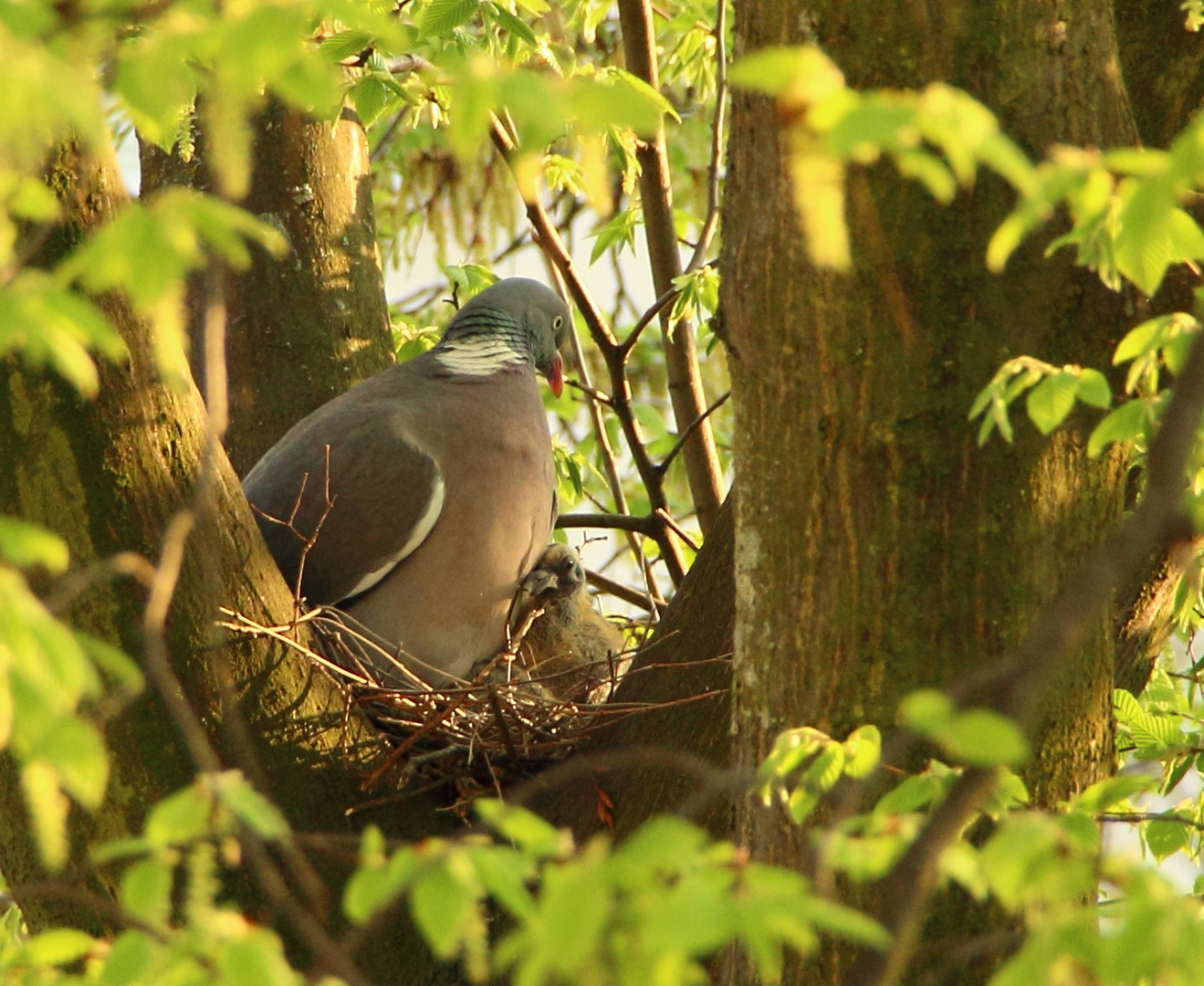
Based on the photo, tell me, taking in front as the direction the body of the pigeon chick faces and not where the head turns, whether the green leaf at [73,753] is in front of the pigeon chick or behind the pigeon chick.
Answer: in front

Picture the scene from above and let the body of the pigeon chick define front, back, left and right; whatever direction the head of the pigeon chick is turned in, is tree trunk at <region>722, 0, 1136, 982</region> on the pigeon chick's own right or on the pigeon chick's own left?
on the pigeon chick's own left

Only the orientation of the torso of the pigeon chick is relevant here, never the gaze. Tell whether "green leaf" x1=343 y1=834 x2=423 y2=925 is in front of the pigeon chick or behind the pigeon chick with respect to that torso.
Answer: in front

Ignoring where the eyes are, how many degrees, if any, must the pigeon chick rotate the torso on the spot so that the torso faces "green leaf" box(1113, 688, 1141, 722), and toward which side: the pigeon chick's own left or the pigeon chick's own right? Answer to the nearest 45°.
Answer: approximately 90° to the pigeon chick's own left

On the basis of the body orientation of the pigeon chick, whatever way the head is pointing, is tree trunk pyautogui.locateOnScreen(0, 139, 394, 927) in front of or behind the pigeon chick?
in front

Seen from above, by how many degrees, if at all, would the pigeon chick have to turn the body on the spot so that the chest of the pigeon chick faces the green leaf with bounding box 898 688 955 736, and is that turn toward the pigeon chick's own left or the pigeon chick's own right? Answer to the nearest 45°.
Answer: approximately 45° to the pigeon chick's own left

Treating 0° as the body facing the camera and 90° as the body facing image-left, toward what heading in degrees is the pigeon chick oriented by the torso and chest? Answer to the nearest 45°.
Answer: approximately 45°

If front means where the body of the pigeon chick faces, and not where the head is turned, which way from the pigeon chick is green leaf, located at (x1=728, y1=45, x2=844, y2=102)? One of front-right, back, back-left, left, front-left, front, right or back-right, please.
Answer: front-left

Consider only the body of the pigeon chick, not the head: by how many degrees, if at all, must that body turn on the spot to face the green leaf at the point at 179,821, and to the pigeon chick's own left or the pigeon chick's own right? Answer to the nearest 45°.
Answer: approximately 45° to the pigeon chick's own left

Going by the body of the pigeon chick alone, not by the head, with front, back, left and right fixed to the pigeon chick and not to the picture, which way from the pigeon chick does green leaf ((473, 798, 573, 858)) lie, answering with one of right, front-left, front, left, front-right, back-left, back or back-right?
front-left
